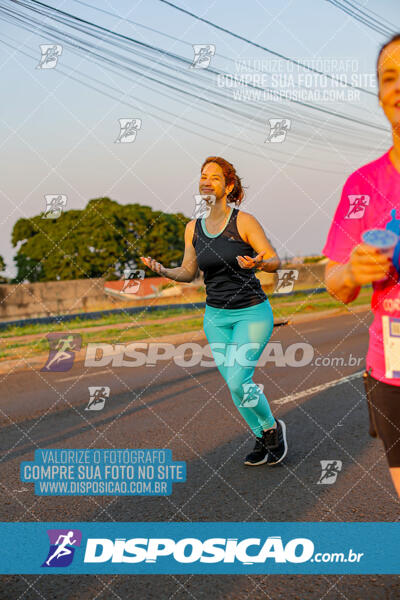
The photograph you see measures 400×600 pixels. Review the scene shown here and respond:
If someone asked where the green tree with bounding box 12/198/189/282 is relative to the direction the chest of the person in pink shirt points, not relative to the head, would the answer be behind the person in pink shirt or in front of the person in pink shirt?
behind

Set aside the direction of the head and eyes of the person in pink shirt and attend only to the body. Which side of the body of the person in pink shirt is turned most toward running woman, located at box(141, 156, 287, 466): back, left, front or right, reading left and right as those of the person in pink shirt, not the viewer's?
back

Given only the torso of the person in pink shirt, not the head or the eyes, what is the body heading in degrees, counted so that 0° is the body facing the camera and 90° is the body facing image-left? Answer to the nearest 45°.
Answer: approximately 0°

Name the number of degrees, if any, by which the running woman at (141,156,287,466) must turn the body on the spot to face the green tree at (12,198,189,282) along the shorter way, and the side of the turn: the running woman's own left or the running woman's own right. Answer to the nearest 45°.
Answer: approximately 135° to the running woman's own right

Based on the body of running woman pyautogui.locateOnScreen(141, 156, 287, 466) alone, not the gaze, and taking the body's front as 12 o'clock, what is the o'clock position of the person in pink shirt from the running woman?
The person in pink shirt is roughly at 10 o'clock from the running woman.

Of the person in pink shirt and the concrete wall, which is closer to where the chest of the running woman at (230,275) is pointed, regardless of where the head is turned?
the person in pink shirt

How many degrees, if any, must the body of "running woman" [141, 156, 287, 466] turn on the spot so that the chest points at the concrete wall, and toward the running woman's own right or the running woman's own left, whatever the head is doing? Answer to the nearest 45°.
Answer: approximately 135° to the running woman's own right
